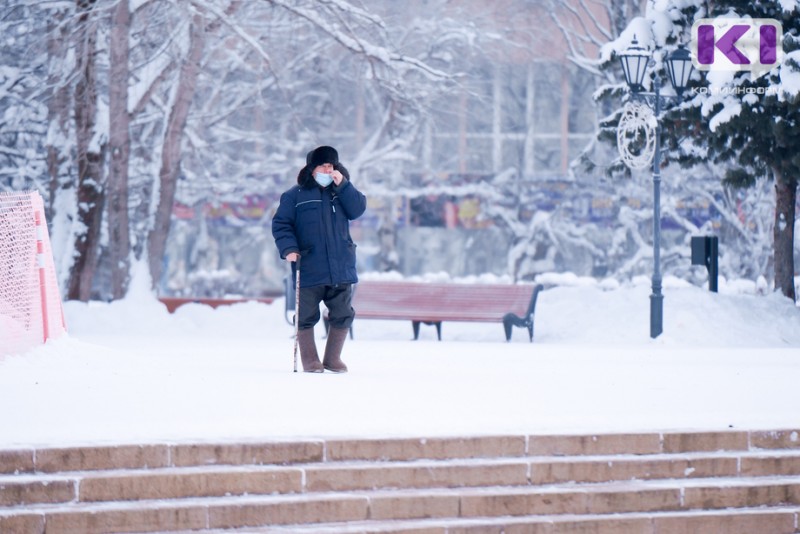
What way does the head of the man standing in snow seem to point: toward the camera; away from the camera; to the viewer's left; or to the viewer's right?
toward the camera

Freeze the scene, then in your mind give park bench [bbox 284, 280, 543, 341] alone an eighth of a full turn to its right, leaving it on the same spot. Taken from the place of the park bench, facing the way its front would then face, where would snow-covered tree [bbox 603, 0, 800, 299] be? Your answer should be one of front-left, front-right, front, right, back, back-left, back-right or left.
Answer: back

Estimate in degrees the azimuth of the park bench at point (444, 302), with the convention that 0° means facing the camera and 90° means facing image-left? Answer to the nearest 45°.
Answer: approximately 45°

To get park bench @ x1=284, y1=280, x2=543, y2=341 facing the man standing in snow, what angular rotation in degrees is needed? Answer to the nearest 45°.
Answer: approximately 45° to its left

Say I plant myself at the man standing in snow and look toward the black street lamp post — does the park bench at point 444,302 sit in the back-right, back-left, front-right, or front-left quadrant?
front-left
